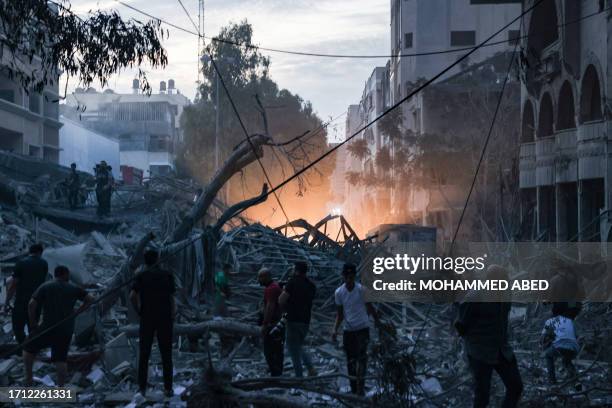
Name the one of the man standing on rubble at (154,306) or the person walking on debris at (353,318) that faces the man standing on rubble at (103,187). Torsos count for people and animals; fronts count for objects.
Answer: the man standing on rubble at (154,306)

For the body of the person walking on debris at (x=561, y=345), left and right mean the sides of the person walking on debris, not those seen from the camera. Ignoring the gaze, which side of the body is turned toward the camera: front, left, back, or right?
back

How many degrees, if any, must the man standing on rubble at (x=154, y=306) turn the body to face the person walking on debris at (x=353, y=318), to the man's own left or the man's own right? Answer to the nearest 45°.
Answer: approximately 90° to the man's own right

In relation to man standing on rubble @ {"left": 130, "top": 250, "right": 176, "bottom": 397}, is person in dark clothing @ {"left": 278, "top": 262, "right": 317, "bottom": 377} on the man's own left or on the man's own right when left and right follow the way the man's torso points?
on the man's own right

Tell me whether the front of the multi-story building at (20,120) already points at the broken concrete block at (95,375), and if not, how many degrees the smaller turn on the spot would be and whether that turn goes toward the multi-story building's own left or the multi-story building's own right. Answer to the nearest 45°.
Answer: approximately 45° to the multi-story building's own right

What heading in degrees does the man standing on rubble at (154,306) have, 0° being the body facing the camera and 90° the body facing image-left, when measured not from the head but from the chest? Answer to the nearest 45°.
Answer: approximately 180°
